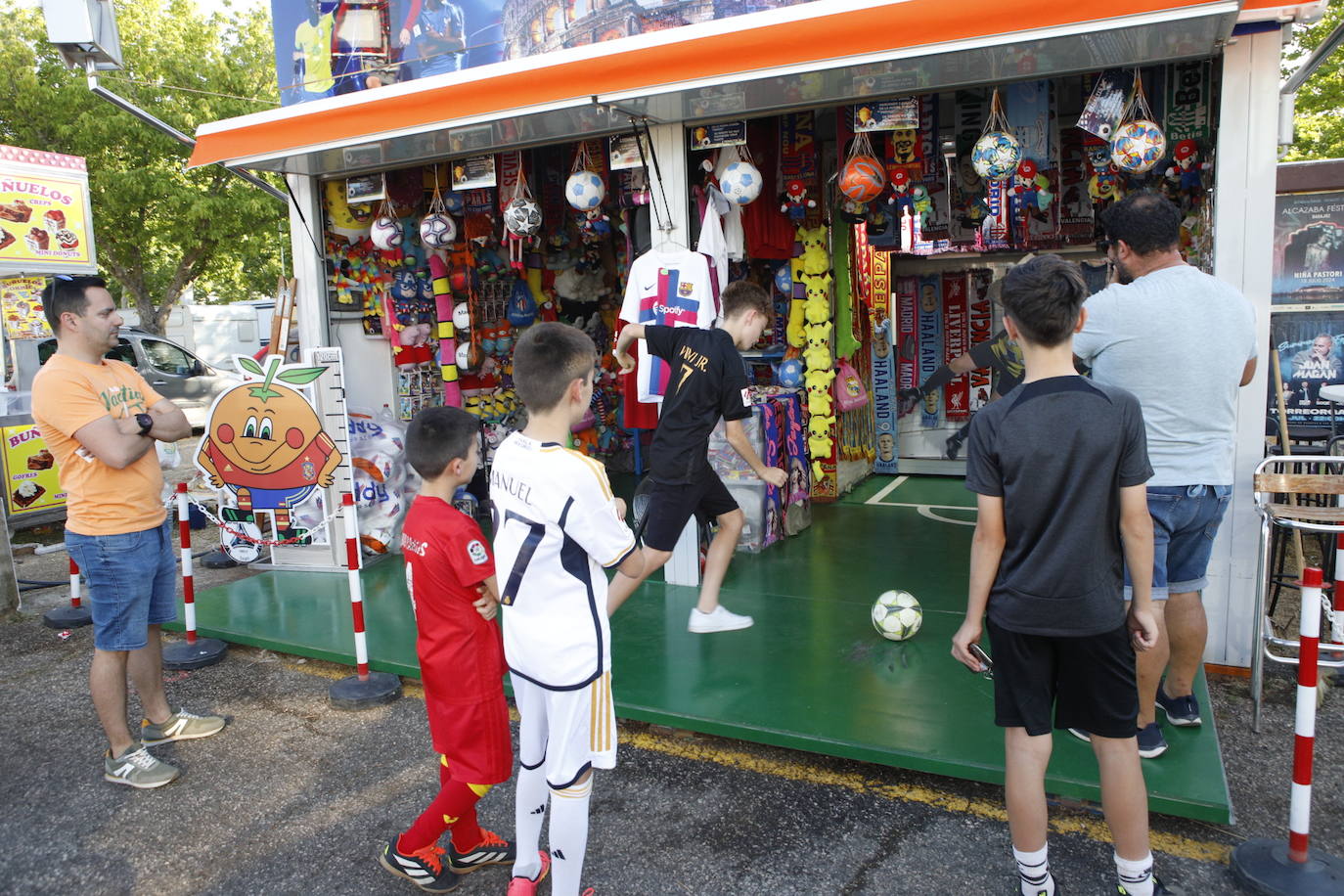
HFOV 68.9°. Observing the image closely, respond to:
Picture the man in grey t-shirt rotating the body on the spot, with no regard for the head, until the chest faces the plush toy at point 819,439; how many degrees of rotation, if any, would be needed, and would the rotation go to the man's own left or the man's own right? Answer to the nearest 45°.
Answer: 0° — they already face it

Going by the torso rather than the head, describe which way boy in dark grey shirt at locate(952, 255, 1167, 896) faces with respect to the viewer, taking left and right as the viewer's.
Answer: facing away from the viewer

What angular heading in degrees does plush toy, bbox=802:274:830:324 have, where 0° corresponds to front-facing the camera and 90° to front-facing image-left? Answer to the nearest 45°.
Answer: approximately 0°

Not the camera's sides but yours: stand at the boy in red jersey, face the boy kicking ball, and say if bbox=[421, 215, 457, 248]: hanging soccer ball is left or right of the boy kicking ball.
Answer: left

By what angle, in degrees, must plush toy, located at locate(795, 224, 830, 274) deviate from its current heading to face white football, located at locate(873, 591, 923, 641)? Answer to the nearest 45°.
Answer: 0° — it already faces it

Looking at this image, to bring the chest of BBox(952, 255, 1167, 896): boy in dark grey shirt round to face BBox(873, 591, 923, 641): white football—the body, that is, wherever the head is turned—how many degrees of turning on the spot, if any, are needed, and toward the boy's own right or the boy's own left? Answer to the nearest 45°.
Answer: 0° — they already face it

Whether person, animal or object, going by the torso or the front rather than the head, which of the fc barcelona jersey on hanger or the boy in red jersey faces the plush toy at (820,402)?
the boy in red jersey

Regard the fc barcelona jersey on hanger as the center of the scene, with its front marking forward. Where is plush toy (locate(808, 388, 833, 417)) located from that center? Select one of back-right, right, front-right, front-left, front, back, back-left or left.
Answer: back-left

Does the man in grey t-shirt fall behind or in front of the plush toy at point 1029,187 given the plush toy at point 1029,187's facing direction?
in front

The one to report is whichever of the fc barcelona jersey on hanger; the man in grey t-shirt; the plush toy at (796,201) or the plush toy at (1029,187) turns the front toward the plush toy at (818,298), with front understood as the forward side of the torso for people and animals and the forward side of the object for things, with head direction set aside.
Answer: the man in grey t-shirt

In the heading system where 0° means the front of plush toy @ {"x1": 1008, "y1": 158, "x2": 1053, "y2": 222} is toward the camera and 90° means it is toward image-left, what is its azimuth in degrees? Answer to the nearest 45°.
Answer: approximately 0°

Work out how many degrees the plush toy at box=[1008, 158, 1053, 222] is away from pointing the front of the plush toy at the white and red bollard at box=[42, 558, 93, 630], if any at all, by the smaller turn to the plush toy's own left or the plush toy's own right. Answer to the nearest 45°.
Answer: approximately 90° to the plush toy's own right

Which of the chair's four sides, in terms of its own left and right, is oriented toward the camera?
back
